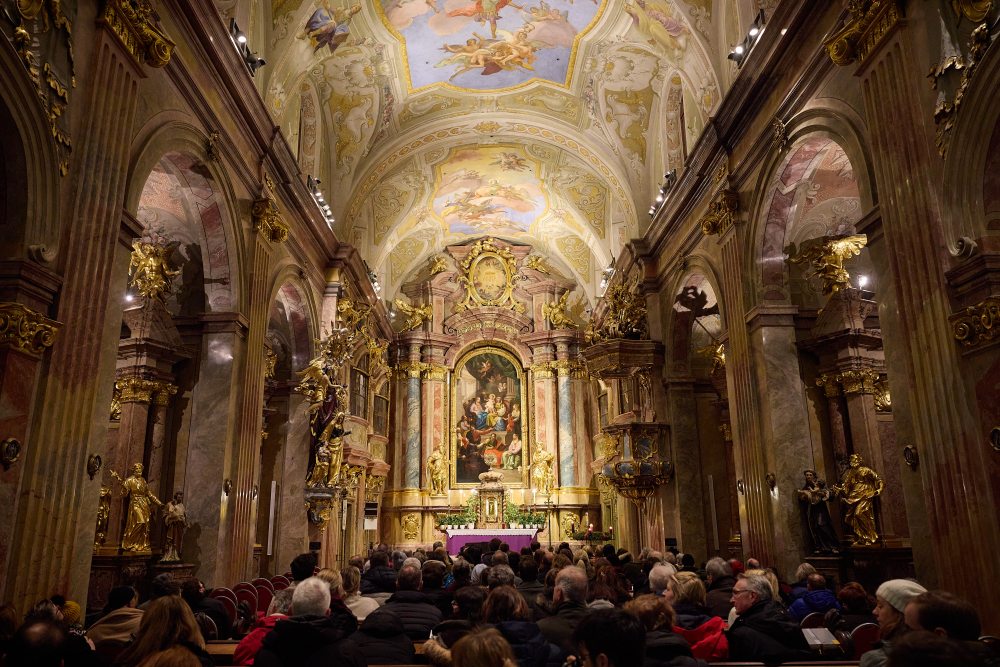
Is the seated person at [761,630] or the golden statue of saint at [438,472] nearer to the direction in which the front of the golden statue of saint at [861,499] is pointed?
the seated person

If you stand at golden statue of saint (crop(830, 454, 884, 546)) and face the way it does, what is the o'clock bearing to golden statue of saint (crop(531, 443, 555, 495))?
golden statue of saint (crop(531, 443, 555, 495)) is roughly at 3 o'clock from golden statue of saint (crop(830, 454, 884, 546)).

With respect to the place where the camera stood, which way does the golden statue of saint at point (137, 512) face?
facing the viewer and to the right of the viewer

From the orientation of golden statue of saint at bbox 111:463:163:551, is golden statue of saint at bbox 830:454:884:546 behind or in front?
in front

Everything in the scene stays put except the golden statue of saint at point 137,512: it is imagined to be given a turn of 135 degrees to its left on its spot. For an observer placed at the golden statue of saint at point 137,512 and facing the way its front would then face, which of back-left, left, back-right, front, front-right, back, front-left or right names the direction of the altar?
front-right

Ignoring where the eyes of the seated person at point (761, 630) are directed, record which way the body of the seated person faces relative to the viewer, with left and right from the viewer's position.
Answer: facing away from the viewer and to the left of the viewer

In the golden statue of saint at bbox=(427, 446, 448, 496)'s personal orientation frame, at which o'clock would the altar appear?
The altar is roughly at 11 o'clock from the golden statue of saint.

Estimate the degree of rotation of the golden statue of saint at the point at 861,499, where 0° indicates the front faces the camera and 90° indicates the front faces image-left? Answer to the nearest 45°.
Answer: approximately 45°

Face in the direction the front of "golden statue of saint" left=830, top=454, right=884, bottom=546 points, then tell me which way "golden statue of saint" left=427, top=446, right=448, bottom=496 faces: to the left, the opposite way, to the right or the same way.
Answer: to the left

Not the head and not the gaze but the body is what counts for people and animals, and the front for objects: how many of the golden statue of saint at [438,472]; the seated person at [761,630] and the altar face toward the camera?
2

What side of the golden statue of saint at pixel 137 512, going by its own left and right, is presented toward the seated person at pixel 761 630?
front

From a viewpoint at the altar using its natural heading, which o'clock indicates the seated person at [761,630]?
The seated person is roughly at 12 o'clock from the altar.

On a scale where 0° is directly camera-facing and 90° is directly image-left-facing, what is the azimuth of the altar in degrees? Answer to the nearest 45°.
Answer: approximately 0°

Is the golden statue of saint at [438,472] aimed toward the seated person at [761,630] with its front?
yes

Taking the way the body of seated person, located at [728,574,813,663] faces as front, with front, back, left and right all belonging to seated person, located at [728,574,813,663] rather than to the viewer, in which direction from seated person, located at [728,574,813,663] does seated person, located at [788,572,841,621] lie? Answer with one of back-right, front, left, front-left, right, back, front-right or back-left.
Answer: front-right

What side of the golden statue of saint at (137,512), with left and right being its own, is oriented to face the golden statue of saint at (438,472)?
left
